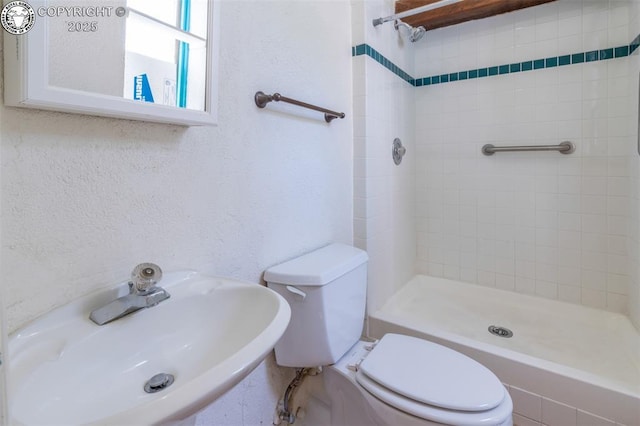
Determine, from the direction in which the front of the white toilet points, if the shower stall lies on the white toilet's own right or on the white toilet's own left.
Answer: on the white toilet's own left

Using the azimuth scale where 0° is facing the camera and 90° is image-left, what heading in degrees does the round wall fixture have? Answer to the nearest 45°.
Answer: approximately 315°

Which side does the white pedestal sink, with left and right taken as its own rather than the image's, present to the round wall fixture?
left

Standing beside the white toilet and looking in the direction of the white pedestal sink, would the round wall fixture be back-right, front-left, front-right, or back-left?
back-right

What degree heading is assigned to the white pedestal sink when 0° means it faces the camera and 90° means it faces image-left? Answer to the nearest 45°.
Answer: approximately 315°

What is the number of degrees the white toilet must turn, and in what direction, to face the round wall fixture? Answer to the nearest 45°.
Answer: approximately 135° to its left
